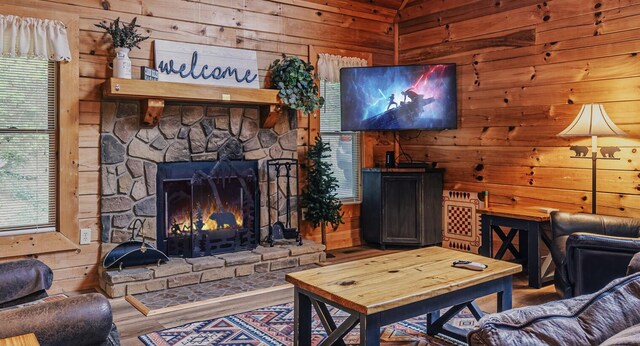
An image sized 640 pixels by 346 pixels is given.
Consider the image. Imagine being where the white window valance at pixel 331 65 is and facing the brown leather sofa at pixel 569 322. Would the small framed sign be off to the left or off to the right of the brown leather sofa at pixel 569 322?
right

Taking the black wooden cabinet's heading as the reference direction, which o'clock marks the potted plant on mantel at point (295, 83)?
The potted plant on mantel is roughly at 2 o'clock from the black wooden cabinet.

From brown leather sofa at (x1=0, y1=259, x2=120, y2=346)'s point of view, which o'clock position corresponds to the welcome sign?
The welcome sign is roughly at 10 o'clock from the brown leather sofa.

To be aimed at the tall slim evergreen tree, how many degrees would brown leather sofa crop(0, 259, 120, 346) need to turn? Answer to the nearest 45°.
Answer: approximately 45° to its left

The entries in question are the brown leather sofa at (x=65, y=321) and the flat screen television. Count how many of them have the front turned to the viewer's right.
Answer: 1
